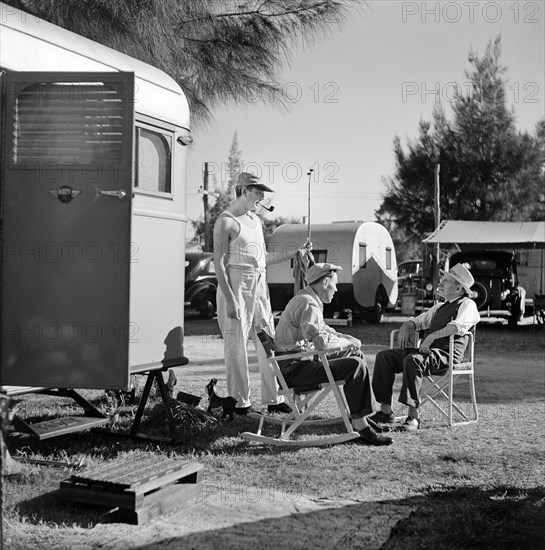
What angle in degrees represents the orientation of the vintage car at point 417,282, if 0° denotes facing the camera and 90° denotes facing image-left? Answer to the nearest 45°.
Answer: approximately 315°

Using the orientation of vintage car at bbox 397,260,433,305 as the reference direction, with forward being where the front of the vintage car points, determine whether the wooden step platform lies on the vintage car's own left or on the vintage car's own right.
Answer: on the vintage car's own right

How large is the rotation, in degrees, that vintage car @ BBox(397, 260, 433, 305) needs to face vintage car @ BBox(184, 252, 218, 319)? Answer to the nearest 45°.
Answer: approximately 90° to its right

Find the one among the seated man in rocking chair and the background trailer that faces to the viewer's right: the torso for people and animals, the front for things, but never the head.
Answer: the seated man in rocking chair

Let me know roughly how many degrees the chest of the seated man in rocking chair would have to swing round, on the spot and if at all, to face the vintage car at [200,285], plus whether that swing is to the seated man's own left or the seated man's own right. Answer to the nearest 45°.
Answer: approximately 90° to the seated man's own left

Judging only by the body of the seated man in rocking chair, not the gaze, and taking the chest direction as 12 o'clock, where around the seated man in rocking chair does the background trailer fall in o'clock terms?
The background trailer is roughly at 9 o'clock from the seated man in rocking chair.

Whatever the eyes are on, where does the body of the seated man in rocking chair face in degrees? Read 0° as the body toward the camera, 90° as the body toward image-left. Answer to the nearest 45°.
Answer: approximately 270°

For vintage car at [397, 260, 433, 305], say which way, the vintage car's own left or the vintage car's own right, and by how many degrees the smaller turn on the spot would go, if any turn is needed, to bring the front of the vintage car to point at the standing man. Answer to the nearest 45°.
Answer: approximately 45° to the vintage car's own right
